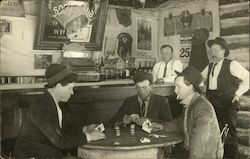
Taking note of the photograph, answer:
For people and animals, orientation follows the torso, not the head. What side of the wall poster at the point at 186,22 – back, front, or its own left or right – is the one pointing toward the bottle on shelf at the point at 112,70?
right

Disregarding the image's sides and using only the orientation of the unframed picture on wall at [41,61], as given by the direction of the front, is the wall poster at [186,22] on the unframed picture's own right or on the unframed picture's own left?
on the unframed picture's own left

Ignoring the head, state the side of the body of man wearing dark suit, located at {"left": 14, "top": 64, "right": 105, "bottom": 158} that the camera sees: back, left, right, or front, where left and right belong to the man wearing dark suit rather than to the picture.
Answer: right

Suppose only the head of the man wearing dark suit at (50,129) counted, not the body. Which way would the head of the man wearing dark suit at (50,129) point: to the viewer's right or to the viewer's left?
to the viewer's right

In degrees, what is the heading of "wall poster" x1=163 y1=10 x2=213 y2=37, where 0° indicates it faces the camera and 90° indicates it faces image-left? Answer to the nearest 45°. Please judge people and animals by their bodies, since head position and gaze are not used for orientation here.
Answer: approximately 0°

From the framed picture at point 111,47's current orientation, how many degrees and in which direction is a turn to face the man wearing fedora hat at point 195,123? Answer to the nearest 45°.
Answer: approximately 45° to its left

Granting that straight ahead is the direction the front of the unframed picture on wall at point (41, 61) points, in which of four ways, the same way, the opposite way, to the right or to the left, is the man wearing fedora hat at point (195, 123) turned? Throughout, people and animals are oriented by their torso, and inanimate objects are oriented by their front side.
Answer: to the right

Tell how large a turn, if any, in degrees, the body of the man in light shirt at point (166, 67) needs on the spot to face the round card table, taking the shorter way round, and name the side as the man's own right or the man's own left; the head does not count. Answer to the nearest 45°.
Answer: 0° — they already face it
